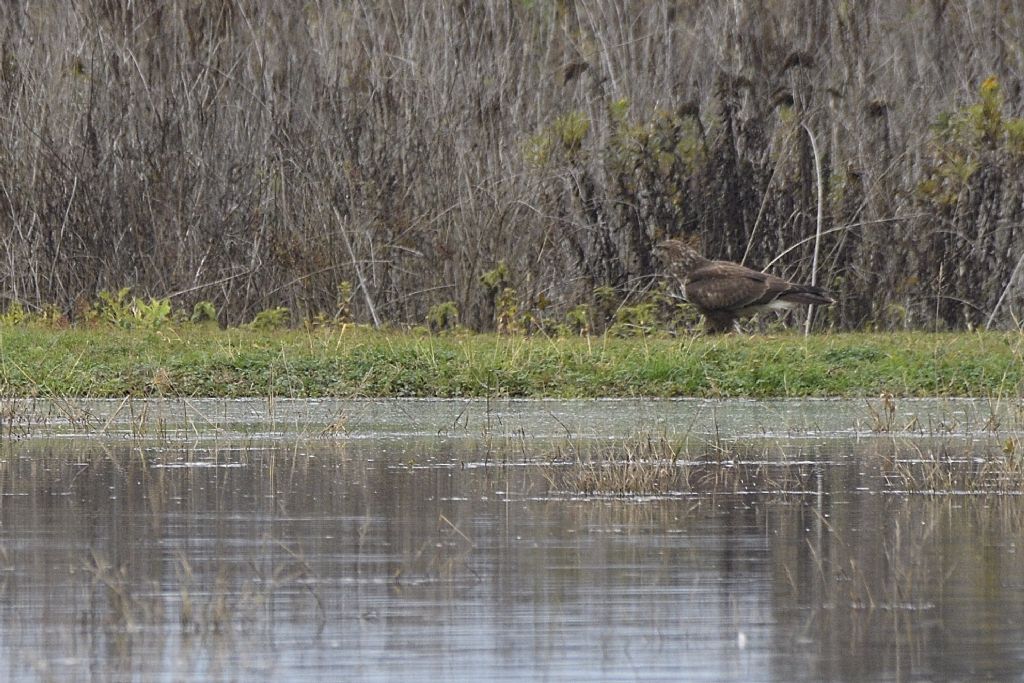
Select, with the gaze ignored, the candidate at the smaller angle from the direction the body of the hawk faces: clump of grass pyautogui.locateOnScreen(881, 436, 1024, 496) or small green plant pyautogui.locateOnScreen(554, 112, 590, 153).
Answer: the small green plant

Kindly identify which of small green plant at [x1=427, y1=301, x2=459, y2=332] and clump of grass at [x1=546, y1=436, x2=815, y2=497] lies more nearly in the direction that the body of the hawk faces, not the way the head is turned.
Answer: the small green plant

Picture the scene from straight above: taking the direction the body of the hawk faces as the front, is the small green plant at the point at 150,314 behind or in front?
in front

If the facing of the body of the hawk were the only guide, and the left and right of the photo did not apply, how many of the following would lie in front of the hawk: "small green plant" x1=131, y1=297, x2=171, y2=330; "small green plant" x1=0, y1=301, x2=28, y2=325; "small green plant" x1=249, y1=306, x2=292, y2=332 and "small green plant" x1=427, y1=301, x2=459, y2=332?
4

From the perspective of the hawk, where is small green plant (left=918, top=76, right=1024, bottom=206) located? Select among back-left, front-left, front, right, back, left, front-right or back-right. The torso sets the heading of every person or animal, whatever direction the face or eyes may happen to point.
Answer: back-right

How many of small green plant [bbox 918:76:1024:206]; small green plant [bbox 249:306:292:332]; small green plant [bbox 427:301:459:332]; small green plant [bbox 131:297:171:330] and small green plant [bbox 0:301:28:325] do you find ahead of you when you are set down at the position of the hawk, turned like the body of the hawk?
4

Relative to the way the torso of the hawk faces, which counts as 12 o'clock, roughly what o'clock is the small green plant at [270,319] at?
The small green plant is roughly at 12 o'clock from the hawk.

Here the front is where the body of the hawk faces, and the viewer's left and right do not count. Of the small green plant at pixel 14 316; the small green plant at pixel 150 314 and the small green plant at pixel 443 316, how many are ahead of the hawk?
3

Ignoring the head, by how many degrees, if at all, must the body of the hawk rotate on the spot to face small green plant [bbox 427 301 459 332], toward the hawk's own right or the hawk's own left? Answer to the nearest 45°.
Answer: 0° — it already faces it

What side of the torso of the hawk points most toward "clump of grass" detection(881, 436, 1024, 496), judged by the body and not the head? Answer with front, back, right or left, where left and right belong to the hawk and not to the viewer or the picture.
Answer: left

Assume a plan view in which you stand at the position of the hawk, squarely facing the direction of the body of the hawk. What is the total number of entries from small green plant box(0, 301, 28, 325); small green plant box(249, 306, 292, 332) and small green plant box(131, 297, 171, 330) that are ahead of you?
3

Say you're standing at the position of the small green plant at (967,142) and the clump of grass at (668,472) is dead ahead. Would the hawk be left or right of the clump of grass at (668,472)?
right

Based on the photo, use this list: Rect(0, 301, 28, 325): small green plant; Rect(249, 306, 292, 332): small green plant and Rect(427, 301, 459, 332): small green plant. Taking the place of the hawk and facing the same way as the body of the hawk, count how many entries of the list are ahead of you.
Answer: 3

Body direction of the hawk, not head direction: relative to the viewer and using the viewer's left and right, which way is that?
facing to the left of the viewer

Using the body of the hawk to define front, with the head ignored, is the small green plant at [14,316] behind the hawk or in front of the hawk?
in front

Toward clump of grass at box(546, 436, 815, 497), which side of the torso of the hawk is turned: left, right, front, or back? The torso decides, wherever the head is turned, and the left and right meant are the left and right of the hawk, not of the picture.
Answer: left
